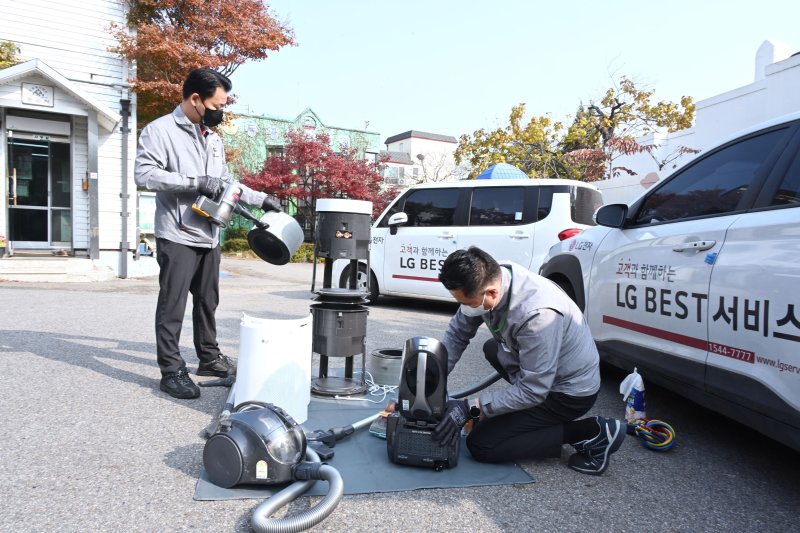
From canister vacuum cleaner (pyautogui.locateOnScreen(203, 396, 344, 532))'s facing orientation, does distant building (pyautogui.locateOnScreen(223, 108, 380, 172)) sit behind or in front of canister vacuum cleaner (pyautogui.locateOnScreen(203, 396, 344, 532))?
behind

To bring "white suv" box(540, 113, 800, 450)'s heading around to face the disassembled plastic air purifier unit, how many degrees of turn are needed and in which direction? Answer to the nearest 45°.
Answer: approximately 45° to its left

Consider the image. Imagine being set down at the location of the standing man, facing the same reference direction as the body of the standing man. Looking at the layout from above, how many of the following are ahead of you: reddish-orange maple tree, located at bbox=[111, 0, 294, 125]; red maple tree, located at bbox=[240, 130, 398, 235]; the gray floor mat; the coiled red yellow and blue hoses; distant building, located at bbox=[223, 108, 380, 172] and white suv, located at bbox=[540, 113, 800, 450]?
3

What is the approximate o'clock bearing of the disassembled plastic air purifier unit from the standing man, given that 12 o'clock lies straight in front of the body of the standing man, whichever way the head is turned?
The disassembled plastic air purifier unit is roughly at 11 o'clock from the standing man.

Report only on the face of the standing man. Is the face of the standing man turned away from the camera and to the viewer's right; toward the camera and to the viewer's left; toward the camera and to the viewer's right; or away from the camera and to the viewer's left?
toward the camera and to the viewer's right

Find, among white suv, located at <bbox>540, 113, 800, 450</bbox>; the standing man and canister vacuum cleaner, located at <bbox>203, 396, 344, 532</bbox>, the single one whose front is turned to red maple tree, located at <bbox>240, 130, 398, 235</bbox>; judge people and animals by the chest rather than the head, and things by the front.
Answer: the white suv

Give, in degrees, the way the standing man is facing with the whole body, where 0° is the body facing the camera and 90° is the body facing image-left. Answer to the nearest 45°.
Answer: approximately 315°

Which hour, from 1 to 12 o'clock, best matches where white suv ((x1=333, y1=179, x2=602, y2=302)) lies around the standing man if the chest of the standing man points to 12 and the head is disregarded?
The white suv is roughly at 9 o'clock from the standing man.

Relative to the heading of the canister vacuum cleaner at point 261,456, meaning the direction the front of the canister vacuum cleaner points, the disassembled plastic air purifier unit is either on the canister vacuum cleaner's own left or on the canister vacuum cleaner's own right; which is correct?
on the canister vacuum cleaner's own left

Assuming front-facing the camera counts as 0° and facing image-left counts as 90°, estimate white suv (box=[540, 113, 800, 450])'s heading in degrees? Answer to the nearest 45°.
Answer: approximately 135°
